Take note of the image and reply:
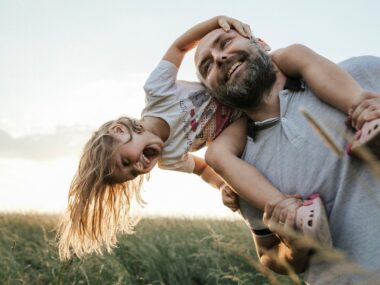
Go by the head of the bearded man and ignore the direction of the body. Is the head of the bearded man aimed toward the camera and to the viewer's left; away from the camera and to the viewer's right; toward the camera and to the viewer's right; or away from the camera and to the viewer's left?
toward the camera and to the viewer's left

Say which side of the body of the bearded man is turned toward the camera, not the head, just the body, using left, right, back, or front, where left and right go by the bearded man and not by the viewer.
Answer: front
